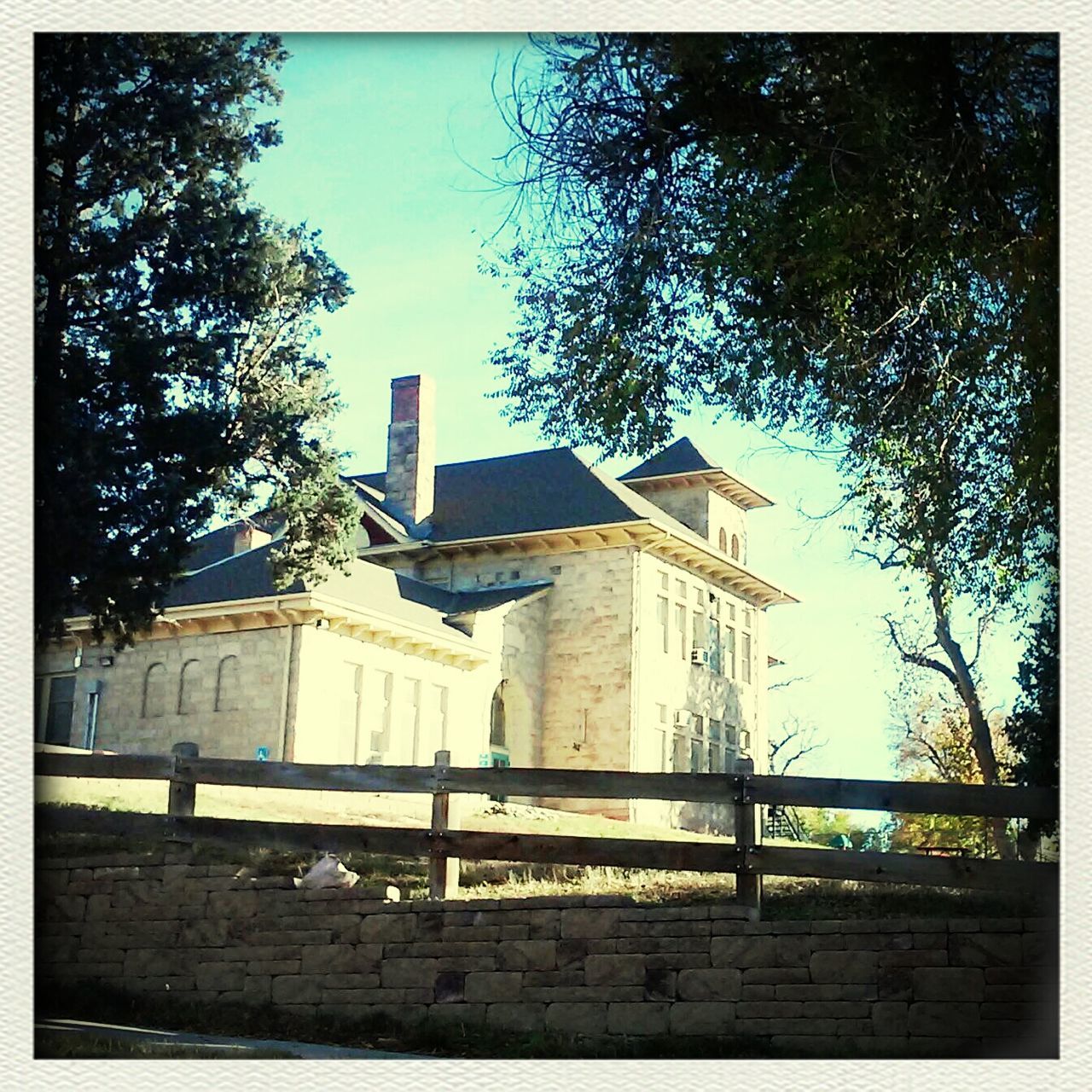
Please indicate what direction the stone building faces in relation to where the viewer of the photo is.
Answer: facing the viewer and to the right of the viewer

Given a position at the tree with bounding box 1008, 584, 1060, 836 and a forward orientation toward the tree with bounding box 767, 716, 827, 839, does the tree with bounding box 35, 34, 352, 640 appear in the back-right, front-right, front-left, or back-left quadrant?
front-left

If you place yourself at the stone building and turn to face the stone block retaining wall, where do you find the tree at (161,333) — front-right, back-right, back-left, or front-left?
front-right

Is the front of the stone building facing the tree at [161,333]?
no

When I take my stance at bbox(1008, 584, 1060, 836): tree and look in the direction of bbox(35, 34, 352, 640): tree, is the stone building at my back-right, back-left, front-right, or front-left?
front-right

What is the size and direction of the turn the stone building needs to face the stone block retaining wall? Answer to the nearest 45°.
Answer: approximately 45° to its right
